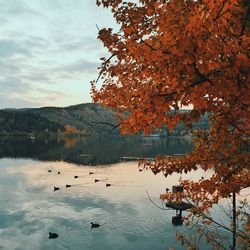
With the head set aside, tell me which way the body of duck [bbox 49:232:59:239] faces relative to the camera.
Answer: to the viewer's left
